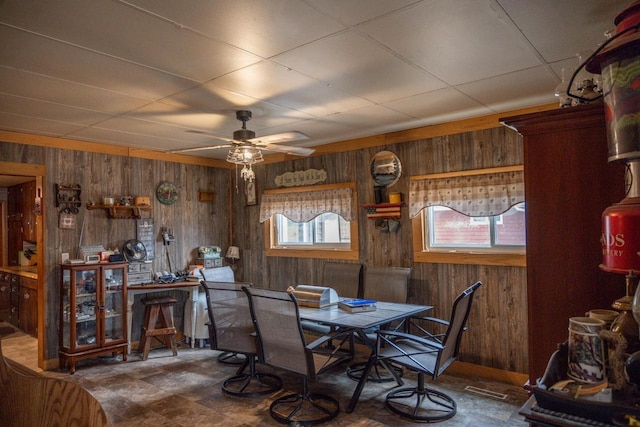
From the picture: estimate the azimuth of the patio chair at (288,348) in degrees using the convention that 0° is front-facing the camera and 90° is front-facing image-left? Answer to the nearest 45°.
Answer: approximately 225°

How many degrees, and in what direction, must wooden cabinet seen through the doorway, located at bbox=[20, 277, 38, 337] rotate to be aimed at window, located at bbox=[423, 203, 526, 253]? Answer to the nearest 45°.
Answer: approximately 90° to its left

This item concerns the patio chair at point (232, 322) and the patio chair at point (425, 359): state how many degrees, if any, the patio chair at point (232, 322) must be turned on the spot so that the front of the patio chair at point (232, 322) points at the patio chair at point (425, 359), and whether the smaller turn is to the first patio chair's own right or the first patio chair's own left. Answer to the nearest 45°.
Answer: approximately 90° to the first patio chair's own right

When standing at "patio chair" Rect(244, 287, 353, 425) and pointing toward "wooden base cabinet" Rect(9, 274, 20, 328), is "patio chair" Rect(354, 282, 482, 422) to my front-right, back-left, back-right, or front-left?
back-right

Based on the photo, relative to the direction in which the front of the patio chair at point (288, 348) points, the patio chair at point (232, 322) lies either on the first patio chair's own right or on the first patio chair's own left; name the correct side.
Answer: on the first patio chair's own left
